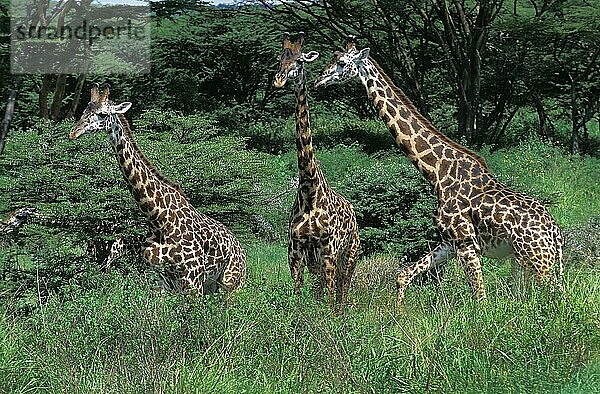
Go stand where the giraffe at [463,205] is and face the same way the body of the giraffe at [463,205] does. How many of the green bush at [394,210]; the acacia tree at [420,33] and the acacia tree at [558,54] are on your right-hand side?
3

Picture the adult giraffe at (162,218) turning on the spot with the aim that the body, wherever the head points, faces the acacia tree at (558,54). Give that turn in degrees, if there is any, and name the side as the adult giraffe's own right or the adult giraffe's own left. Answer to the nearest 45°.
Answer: approximately 135° to the adult giraffe's own right

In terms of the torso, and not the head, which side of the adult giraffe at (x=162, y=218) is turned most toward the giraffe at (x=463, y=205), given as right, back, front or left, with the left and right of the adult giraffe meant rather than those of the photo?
back

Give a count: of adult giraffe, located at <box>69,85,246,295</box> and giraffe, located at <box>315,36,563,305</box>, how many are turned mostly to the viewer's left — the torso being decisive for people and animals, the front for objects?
2

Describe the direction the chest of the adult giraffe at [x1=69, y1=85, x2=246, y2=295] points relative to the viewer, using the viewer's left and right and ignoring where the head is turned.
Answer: facing to the left of the viewer

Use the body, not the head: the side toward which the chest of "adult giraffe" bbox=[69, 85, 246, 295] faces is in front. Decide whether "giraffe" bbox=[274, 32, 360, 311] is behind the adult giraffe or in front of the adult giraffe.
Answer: behind

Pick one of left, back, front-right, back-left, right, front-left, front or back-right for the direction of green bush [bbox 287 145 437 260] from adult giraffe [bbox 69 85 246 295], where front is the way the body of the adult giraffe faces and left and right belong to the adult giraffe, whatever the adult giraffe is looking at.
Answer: back-right

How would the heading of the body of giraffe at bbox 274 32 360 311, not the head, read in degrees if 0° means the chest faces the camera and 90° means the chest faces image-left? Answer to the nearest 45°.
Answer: approximately 45°

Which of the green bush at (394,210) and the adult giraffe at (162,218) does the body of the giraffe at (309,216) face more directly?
the adult giraffe

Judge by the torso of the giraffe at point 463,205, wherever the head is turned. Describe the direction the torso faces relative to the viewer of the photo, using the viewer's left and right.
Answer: facing to the left of the viewer

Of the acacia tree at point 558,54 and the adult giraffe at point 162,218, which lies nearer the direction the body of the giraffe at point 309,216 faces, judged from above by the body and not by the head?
the adult giraffe
